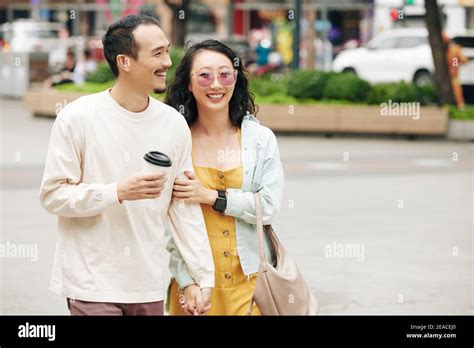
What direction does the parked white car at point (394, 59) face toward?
to the viewer's left

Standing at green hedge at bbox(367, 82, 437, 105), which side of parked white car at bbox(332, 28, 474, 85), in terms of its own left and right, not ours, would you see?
left

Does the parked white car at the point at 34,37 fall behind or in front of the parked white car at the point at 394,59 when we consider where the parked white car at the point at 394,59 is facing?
in front

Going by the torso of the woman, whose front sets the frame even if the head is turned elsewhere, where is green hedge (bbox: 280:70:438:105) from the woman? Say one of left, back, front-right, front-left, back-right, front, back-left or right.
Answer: back

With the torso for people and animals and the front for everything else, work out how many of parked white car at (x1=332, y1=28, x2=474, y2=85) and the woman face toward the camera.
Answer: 1

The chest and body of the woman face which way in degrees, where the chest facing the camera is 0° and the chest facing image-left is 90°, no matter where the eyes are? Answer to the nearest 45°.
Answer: approximately 0°

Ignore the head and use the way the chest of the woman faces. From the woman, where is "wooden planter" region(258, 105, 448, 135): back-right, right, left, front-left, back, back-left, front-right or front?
back

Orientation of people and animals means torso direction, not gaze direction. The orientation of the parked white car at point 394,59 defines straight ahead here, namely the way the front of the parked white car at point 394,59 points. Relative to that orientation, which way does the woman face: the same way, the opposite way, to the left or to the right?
to the left
